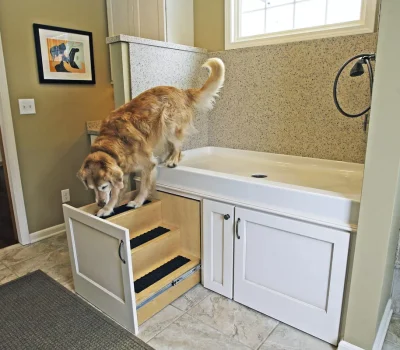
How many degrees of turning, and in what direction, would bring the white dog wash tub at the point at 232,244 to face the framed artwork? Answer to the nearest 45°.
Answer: approximately 90° to its right

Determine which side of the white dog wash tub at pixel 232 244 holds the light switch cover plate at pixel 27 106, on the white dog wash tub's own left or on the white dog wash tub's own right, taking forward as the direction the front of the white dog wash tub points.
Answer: on the white dog wash tub's own right

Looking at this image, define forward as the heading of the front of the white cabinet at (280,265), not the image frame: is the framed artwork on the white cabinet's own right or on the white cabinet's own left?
on the white cabinet's own right

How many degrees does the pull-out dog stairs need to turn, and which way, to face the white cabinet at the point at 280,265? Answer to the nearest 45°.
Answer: approximately 90° to its left

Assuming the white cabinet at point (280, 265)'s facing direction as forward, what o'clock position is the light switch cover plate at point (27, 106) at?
The light switch cover plate is roughly at 2 o'clock from the white cabinet.

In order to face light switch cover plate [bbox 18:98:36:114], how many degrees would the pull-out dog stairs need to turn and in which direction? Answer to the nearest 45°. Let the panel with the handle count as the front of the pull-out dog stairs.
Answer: approximately 90° to its right

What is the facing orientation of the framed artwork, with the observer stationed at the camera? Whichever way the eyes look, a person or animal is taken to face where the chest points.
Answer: facing the viewer and to the right of the viewer

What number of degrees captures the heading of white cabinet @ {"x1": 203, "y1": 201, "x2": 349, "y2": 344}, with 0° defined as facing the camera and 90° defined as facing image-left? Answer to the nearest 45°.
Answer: approximately 45°

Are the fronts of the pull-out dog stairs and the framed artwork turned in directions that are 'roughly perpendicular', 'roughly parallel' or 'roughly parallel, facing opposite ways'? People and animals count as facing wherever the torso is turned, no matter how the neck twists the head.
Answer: roughly perpendicular

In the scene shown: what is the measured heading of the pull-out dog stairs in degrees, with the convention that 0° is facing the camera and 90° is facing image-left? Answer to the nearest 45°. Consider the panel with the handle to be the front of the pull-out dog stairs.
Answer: approximately 45°
